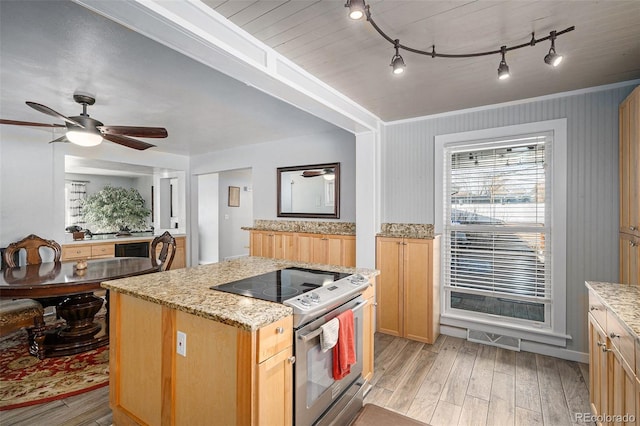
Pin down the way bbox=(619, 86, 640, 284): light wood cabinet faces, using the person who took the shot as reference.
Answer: facing to the left of the viewer

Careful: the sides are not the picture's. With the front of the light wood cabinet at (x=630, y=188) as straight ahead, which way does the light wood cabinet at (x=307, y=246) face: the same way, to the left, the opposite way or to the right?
to the left

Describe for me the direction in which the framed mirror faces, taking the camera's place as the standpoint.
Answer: facing the viewer and to the left of the viewer

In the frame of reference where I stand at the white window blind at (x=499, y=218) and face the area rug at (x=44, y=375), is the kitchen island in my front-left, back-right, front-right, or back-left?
front-left

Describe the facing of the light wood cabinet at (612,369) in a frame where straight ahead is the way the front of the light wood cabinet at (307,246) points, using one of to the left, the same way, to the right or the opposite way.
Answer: to the right

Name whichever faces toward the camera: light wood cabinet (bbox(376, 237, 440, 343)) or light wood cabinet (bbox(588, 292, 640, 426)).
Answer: light wood cabinet (bbox(376, 237, 440, 343))

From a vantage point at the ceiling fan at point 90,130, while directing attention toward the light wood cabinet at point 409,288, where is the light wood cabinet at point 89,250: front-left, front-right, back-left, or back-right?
back-left

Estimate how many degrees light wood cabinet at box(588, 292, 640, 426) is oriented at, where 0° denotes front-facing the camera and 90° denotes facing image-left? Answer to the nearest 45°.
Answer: approximately 90°

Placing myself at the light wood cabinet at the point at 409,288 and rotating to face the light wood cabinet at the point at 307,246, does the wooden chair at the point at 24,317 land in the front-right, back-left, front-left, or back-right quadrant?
front-left

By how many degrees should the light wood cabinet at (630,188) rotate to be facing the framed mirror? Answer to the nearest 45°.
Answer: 0° — it already faces it

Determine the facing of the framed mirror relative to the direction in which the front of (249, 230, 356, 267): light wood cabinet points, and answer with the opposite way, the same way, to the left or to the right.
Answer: the same way

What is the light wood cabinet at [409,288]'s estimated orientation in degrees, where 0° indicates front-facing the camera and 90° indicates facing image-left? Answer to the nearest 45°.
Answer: approximately 0°

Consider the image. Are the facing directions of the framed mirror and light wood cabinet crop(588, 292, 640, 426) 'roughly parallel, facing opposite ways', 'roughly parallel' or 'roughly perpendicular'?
roughly perpendicular

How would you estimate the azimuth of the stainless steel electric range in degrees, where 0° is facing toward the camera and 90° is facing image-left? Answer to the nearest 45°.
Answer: approximately 315°

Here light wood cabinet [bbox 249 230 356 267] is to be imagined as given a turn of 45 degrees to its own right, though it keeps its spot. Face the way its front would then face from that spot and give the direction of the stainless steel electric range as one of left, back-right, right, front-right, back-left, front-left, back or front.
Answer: left

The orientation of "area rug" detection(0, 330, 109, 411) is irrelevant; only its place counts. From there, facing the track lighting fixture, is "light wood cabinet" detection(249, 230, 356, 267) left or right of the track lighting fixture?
left

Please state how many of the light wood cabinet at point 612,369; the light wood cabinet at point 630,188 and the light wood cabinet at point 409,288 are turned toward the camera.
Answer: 1

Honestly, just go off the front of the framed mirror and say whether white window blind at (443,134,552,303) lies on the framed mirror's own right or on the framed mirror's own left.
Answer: on the framed mirror's own left
